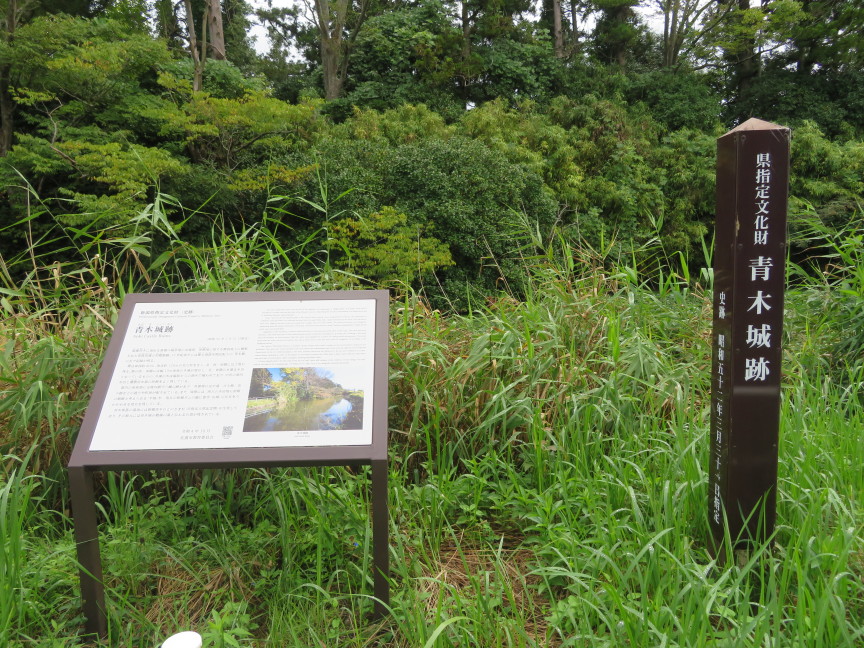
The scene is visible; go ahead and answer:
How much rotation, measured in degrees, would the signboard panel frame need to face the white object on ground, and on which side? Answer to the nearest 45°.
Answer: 0° — it already faces it

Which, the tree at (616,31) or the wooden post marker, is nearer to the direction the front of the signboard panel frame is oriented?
the wooden post marker

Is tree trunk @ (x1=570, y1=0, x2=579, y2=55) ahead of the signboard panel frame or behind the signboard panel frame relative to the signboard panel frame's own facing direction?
behind

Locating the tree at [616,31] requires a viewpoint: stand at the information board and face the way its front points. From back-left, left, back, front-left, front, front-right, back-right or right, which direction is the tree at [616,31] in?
back-left

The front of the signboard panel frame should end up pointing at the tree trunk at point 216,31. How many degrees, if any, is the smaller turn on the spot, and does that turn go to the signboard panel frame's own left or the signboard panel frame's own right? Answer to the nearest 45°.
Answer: approximately 180°

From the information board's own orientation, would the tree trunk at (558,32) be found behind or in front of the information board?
behind

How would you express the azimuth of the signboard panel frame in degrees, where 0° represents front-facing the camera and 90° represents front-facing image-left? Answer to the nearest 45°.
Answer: approximately 0°

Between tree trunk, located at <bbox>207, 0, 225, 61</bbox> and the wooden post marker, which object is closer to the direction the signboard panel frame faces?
the wooden post marker

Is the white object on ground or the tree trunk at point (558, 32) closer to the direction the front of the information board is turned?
the white object on ground

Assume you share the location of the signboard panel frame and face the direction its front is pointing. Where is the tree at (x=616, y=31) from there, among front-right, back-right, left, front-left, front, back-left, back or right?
back-left
